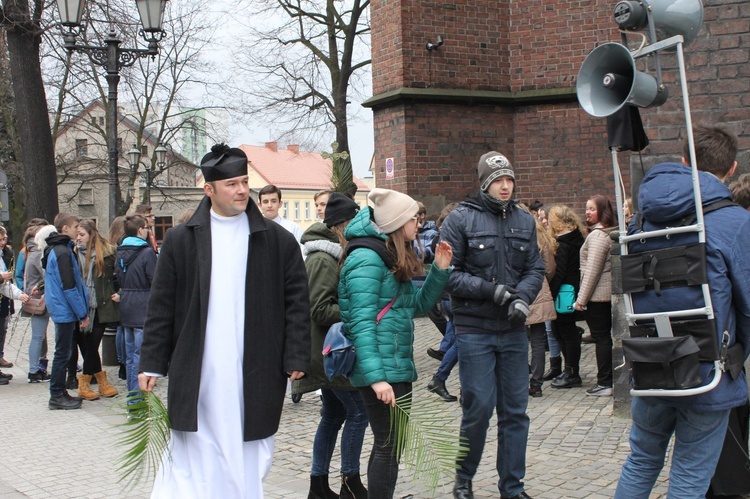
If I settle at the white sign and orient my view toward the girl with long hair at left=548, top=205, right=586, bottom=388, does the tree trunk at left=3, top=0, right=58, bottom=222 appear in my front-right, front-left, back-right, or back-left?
back-right

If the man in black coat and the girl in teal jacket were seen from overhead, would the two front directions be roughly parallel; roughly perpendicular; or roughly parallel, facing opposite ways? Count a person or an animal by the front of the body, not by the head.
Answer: roughly perpendicular

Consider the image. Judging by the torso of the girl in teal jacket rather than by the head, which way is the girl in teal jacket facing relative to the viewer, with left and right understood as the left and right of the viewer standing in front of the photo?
facing to the right of the viewer

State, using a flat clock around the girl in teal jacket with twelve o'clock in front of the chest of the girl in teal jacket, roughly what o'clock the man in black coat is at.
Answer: The man in black coat is roughly at 5 o'clock from the girl in teal jacket.

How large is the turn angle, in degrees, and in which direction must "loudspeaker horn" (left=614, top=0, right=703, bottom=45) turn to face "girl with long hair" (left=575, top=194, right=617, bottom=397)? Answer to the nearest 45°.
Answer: approximately 45° to its left

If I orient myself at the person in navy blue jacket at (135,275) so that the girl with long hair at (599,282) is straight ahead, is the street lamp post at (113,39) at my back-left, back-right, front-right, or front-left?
back-left

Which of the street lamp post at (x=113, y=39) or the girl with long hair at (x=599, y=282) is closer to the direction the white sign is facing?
the girl with long hair

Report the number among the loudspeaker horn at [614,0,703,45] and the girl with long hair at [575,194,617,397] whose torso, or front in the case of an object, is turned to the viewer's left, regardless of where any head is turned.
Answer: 1

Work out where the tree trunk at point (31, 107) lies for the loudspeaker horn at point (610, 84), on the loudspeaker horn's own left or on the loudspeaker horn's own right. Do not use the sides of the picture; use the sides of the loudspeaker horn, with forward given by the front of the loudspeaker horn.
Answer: on the loudspeaker horn's own right
